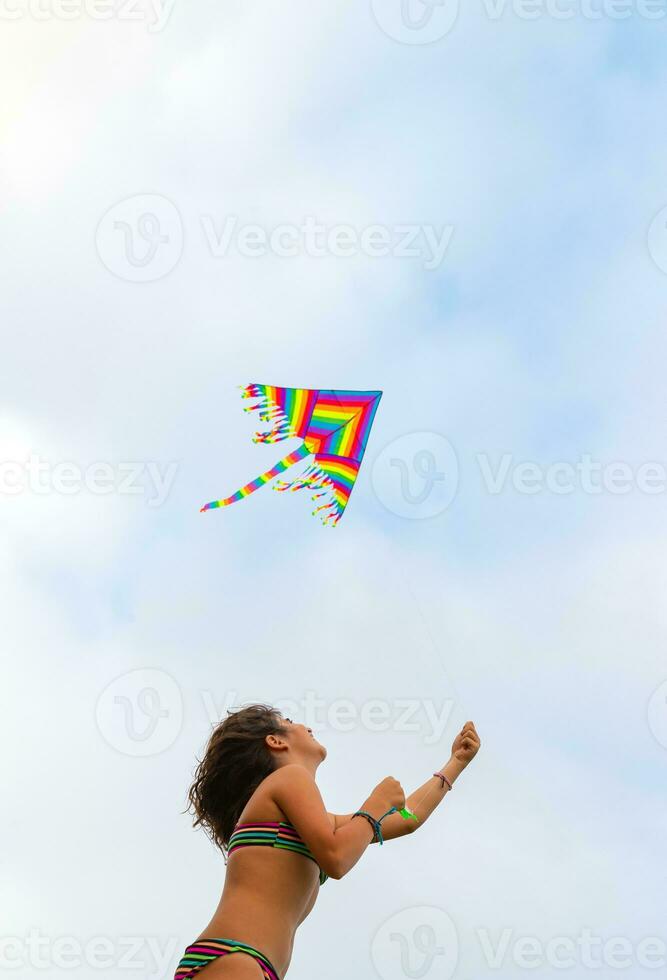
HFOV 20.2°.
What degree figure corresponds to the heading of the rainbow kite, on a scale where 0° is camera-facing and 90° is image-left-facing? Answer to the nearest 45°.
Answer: approximately 270°

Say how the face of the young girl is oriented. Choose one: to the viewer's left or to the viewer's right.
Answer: to the viewer's right
